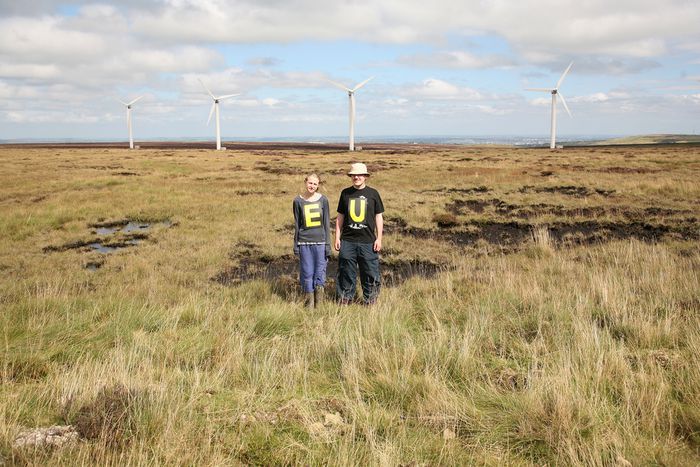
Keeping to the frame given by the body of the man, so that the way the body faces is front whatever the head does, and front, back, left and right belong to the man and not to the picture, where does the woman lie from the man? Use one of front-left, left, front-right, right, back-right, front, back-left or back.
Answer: right

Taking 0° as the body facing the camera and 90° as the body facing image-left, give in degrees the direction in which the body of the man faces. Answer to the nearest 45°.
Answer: approximately 0°

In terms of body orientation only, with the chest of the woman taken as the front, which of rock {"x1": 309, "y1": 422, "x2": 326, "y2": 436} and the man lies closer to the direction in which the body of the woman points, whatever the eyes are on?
the rock

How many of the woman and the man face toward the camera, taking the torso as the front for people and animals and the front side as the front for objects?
2

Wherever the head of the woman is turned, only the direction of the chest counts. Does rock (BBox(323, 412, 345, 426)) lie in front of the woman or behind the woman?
in front

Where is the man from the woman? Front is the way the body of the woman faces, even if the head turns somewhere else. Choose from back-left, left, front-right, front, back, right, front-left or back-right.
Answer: left

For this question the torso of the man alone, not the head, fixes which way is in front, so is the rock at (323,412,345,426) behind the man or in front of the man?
in front
